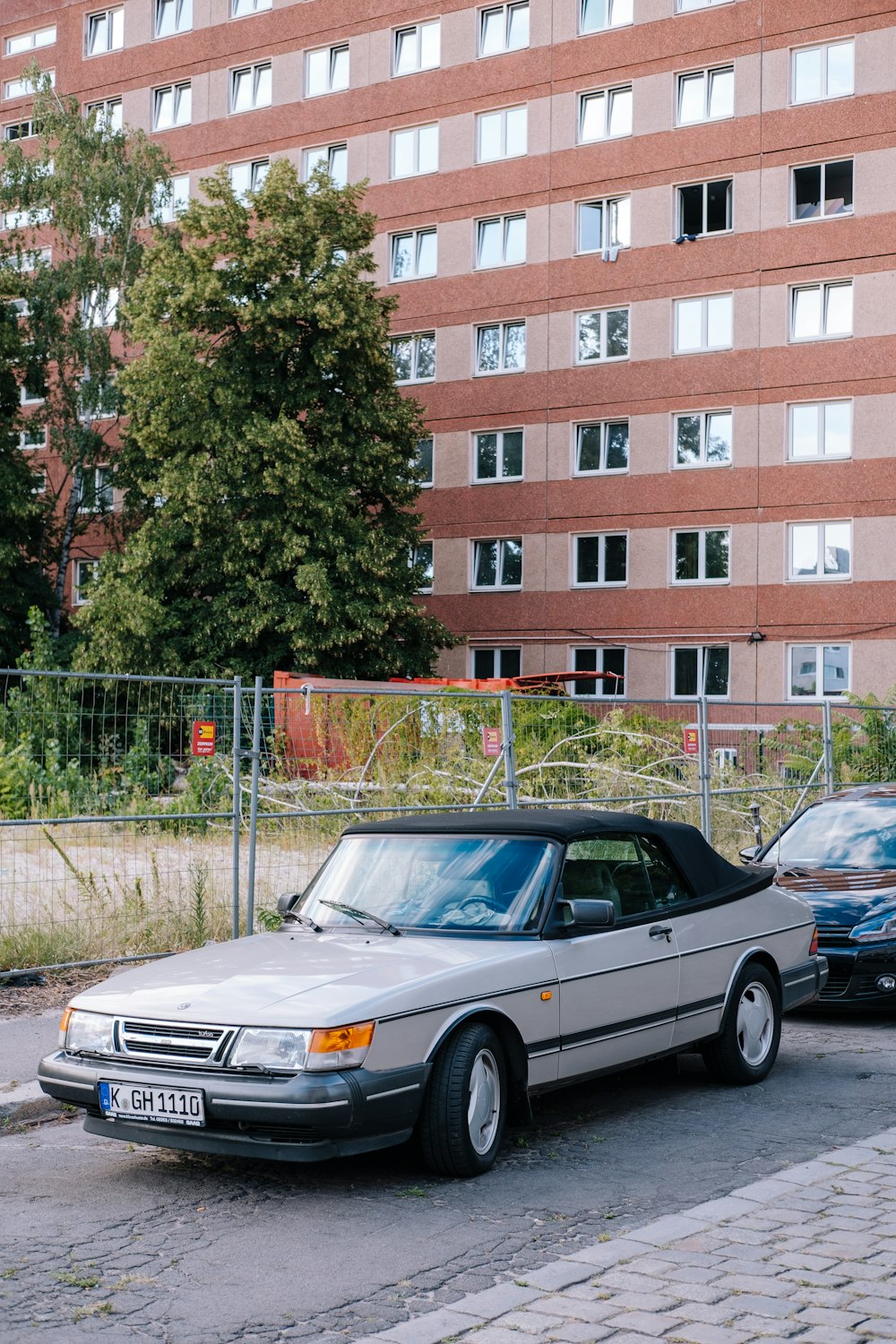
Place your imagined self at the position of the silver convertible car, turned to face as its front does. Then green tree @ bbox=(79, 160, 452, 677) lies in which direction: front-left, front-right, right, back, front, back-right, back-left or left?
back-right

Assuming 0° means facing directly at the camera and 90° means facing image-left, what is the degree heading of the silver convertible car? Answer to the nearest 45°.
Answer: approximately 45°

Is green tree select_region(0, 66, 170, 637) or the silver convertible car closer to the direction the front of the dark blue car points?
the silver convertible car

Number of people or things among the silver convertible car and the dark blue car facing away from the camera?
0

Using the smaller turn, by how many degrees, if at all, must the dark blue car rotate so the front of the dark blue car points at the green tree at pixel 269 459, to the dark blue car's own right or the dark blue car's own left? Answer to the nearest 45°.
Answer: approximately 90° to the dark blue car's own right

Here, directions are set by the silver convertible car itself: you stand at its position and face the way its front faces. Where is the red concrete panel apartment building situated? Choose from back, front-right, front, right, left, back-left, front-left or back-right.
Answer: back-right

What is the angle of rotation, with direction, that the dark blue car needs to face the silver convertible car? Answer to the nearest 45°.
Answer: approximately 45° to its left

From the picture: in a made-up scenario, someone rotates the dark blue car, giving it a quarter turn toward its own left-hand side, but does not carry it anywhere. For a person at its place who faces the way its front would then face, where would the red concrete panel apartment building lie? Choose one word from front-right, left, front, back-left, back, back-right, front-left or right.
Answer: back-left
